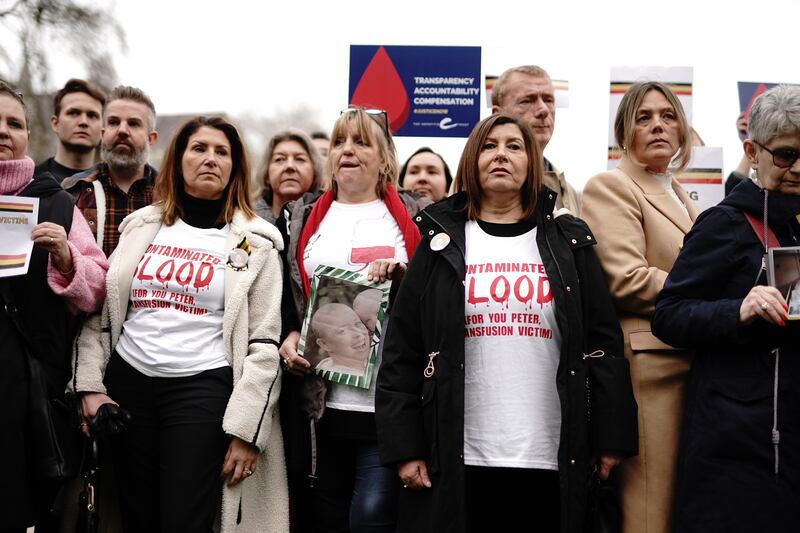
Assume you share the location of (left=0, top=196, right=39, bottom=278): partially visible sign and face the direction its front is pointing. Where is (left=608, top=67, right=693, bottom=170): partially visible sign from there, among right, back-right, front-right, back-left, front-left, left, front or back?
left

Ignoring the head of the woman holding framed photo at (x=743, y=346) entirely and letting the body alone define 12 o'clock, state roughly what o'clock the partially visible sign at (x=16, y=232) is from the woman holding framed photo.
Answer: The partially visible sign is roughly at 4 o'clock from the woman holding framed photo.

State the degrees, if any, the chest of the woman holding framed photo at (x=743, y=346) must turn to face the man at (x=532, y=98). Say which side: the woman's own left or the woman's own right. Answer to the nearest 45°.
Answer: approximately 180°

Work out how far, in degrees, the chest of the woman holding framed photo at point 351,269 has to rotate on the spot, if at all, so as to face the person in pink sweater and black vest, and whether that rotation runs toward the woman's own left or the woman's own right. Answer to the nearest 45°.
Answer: approximately 90° to the woman's own right

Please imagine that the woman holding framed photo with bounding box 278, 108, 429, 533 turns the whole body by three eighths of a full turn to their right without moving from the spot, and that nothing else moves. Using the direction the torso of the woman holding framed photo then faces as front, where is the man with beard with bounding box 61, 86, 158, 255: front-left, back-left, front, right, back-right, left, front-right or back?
front

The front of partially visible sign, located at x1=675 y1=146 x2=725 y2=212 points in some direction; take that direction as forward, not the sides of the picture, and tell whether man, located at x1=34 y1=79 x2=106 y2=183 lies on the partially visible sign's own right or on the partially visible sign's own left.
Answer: on the partially visible sign's own right

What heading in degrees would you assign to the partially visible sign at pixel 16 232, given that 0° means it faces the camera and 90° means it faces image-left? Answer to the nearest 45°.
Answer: approximately 0°

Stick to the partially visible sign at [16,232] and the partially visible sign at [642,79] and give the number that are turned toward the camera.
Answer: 2
